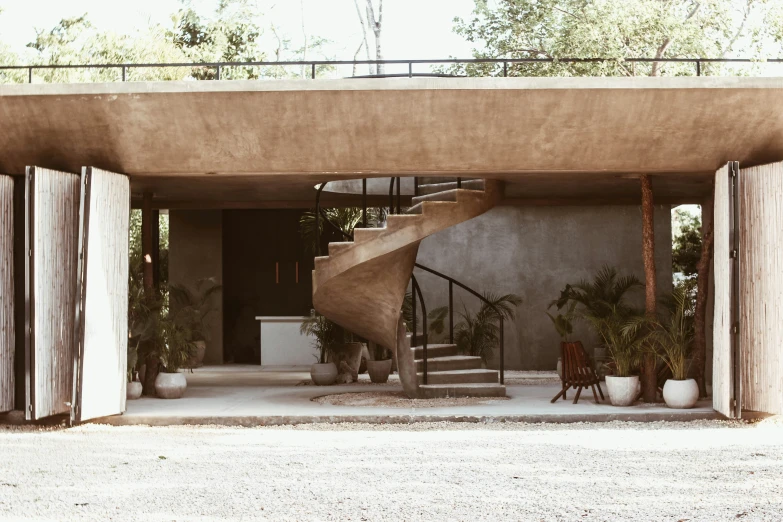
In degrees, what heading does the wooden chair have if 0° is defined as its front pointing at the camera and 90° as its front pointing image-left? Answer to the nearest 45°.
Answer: approximately 315°

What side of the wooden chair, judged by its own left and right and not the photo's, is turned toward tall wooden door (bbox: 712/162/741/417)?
front

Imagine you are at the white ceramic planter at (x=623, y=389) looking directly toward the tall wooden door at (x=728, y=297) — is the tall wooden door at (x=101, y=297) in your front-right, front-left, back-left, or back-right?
back-right

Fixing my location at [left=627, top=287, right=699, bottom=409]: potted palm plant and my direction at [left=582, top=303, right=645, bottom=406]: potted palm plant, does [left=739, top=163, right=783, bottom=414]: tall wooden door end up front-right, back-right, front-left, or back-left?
back-left

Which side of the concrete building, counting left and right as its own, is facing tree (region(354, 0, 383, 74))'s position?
back

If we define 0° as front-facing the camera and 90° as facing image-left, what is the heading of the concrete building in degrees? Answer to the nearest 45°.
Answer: approximately 0°
